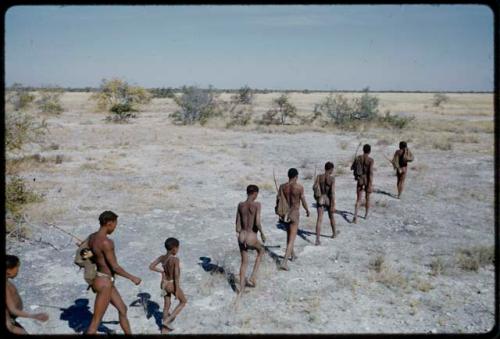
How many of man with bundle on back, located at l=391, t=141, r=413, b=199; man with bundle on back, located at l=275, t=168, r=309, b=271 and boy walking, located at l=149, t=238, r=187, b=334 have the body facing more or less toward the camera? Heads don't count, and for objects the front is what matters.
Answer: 0

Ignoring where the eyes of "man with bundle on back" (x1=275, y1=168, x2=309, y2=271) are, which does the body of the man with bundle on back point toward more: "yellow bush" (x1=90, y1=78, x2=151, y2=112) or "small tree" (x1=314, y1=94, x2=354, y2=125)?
the small tree

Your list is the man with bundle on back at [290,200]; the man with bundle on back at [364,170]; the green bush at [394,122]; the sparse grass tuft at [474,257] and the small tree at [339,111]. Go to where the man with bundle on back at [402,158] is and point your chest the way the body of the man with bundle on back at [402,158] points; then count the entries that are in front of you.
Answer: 2

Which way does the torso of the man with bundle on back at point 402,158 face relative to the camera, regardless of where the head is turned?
away from the camera

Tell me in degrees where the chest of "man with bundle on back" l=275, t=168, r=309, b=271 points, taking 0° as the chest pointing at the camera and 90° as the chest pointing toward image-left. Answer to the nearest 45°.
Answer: approximately 225°

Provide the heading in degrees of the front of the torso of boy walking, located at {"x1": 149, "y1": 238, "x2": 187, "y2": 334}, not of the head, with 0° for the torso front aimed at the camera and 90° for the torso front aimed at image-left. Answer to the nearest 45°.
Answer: approximately 225°

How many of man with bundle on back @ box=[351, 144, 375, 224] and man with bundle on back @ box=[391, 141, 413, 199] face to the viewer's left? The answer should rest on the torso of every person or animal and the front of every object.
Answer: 0

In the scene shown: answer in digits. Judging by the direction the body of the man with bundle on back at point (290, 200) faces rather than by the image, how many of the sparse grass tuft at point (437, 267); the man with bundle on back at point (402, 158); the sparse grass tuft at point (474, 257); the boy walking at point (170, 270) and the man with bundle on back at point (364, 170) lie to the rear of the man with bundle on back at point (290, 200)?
1

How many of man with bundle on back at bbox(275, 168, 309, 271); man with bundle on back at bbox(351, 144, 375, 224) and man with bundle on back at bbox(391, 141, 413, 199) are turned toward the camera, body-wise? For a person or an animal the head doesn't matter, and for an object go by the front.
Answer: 0

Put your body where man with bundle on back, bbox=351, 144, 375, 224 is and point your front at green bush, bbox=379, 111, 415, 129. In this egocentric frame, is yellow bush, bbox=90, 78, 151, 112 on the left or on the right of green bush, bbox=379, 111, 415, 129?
left

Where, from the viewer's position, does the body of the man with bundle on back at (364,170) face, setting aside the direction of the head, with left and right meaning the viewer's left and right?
facing away from the viewer and to the right of the viewer

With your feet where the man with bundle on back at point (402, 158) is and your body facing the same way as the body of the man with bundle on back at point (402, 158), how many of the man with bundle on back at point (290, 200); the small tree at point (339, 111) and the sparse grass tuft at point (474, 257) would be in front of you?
1

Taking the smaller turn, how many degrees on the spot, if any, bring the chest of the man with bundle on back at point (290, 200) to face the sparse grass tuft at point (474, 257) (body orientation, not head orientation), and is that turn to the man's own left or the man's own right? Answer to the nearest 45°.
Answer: approximately 45° to the man's own right

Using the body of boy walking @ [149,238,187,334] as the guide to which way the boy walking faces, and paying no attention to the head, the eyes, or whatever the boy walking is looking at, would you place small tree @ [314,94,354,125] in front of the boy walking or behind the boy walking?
in front

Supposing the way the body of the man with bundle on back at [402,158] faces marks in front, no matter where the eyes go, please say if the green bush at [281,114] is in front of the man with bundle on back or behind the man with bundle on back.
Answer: in front

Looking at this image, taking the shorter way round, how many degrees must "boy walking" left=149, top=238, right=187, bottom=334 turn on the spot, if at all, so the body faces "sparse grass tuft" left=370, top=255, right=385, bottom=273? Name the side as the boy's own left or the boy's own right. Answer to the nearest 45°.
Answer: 0° — they already face it

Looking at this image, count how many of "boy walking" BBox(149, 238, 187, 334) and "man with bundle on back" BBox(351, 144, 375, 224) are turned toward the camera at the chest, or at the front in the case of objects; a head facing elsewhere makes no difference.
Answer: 0

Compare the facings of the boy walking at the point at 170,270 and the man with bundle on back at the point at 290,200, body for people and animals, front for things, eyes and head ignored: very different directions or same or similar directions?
same or similar directions

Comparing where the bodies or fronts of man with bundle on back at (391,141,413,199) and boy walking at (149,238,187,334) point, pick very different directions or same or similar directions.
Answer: same or similar directions

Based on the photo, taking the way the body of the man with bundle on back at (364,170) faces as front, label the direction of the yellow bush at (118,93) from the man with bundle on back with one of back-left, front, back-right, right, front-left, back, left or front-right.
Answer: left

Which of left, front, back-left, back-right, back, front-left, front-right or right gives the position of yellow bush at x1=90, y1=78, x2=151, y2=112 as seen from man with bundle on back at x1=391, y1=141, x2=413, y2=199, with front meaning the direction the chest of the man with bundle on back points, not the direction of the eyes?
front-left
